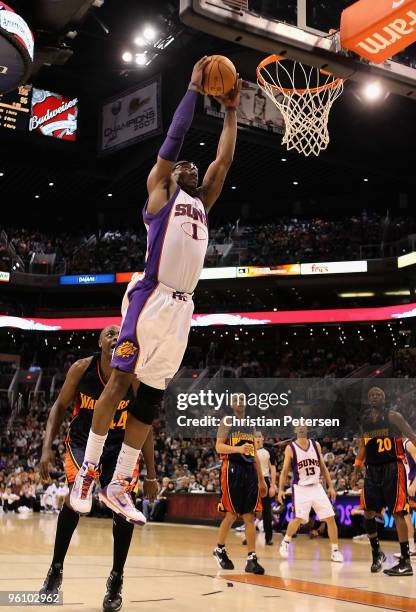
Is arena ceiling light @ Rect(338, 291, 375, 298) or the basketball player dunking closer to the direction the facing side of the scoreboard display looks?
the basketball player dunking

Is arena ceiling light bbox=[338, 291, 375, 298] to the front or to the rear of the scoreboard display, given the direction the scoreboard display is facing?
to the rear

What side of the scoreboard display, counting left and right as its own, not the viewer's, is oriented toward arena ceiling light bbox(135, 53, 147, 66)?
left

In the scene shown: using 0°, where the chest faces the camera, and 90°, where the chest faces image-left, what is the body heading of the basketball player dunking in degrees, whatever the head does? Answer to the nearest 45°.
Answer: approximately 315°

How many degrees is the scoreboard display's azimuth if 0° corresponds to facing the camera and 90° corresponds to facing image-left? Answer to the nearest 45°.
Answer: approximately 45°

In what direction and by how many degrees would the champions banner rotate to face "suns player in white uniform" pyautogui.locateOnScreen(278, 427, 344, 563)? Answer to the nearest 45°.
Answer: approximately 45° to its left
